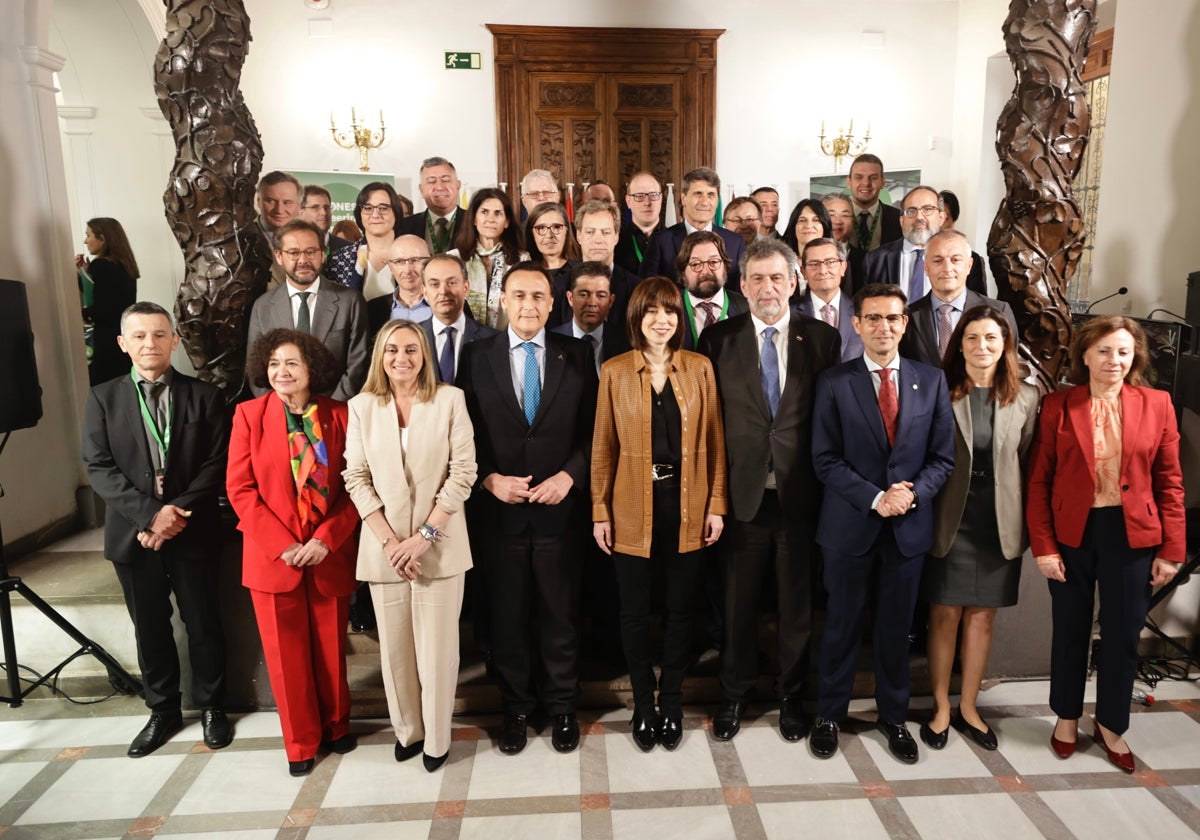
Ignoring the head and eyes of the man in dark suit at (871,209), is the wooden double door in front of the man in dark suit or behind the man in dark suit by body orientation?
behind

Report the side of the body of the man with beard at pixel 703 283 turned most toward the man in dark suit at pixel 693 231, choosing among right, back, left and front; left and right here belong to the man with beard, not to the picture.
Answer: back

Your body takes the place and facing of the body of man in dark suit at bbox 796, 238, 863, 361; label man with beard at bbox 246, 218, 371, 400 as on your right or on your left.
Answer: on your right

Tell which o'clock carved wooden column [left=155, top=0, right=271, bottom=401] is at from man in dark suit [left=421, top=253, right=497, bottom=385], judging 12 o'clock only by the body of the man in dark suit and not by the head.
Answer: The carved wooden column is roughly at 4 o'clock from the man in dark suit.

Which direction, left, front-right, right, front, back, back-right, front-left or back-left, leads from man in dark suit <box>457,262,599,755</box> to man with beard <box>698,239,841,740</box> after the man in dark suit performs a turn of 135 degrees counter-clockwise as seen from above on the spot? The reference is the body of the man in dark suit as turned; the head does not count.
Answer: front-right

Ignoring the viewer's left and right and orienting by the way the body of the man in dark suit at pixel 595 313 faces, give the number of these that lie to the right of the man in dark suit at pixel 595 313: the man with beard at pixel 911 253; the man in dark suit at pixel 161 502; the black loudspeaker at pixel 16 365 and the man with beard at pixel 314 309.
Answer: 3

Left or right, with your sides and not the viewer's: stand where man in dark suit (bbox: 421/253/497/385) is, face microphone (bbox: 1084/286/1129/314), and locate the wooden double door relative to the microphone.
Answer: left

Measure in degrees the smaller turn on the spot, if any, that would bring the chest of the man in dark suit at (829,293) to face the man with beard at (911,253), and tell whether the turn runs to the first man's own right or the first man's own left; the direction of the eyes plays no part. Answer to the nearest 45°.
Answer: approximately 135° to the first man's own left

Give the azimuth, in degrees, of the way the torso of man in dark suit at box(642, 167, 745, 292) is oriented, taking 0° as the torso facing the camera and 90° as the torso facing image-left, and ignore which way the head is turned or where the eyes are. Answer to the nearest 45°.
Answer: approximately 0°

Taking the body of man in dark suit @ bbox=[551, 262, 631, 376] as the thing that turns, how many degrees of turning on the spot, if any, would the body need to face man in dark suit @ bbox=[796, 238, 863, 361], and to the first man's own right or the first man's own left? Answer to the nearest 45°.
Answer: approximately 90° to the first man's own left

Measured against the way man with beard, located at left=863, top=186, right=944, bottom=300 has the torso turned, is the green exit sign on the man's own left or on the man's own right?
on the man's own right
